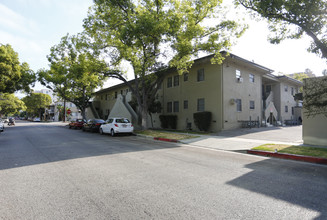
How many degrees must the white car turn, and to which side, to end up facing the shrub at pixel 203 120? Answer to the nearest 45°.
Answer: approximately 135° to its right

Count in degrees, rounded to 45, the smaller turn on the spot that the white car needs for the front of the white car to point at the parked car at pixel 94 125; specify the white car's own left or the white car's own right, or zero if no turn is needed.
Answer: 0° — it already faces it

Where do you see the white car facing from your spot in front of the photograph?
facing away from the viewer and to the left of the viewer
